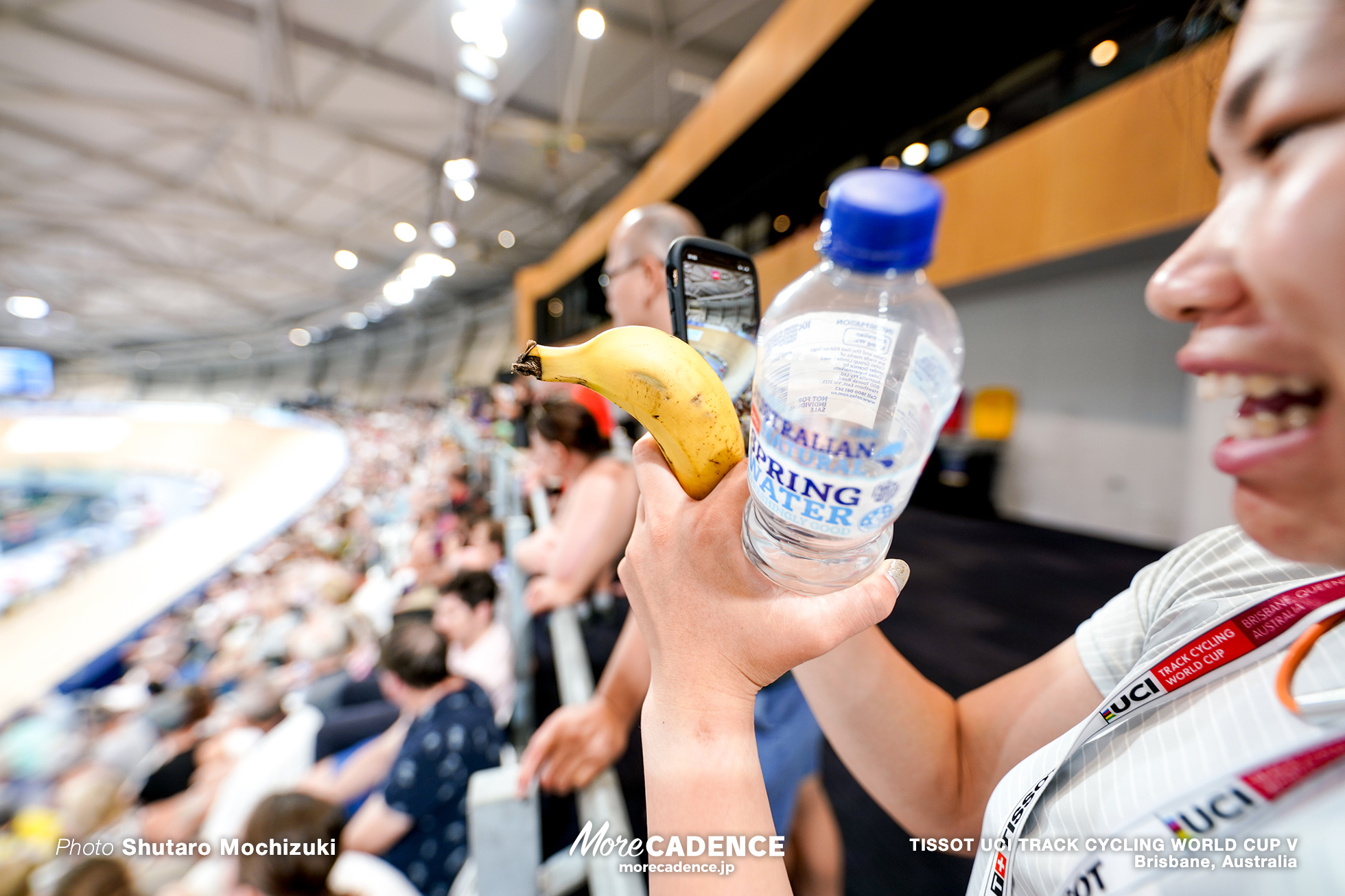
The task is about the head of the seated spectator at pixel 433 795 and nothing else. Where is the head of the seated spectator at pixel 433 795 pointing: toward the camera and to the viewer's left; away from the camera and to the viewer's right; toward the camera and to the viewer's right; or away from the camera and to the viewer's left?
away from the camera and to the viewer's left

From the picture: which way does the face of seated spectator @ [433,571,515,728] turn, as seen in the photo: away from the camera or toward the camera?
toward the camera

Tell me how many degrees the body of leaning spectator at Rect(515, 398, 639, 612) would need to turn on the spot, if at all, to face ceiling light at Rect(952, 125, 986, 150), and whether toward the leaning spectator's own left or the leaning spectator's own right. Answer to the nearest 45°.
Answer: approximately 135° to the leaning spectator's own right

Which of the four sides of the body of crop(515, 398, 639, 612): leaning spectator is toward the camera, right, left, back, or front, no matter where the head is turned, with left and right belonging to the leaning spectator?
left

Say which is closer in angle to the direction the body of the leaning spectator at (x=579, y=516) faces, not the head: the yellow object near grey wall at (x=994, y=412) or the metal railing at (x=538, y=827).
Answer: the metal railing

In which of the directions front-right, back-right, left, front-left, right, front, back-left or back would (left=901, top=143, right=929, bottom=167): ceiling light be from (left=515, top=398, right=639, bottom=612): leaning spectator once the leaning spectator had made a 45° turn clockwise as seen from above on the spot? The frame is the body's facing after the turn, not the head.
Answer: right
